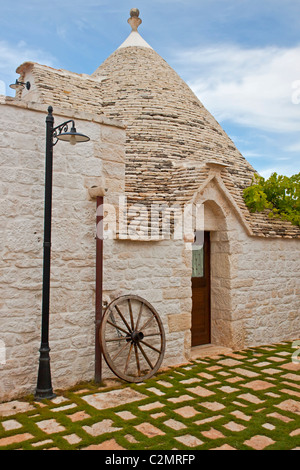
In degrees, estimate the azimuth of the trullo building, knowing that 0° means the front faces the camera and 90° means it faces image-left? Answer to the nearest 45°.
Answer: approximately 315°
